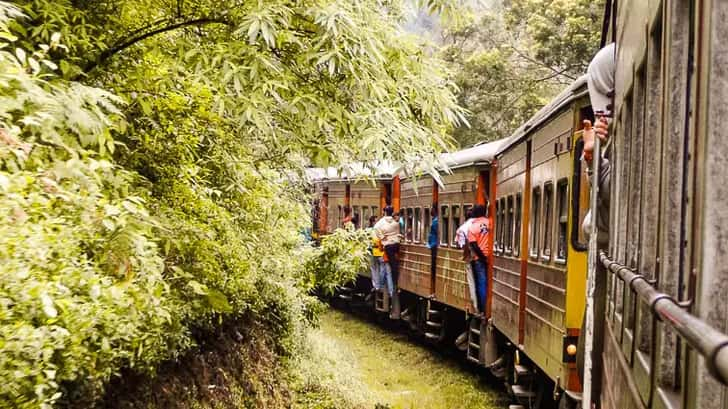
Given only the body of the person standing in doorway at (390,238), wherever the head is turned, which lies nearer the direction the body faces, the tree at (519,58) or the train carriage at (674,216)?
the tree

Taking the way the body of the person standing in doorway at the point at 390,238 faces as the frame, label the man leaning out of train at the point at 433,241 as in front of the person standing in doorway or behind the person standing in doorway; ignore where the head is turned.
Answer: behind

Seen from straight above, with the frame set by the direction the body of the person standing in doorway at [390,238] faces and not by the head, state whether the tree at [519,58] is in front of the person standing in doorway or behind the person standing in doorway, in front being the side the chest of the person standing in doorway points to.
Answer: in front

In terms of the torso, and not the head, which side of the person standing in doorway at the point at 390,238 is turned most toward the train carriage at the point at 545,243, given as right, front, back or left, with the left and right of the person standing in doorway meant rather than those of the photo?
back

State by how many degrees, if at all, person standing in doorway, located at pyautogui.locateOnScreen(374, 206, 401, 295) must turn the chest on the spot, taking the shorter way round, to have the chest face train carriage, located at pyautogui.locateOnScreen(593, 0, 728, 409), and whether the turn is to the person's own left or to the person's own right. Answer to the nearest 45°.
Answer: approximately 180°

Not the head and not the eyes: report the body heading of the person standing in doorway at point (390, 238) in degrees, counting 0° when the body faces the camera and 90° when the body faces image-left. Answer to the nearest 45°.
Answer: approximately 180°

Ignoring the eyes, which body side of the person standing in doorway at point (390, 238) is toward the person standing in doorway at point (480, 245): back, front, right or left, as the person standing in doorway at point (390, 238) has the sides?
back

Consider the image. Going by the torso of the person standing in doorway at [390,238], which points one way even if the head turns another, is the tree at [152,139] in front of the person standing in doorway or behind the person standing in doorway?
behind

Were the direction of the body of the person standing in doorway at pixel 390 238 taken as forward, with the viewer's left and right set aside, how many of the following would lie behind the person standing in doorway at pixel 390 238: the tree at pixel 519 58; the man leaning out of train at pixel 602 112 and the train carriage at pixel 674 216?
2
